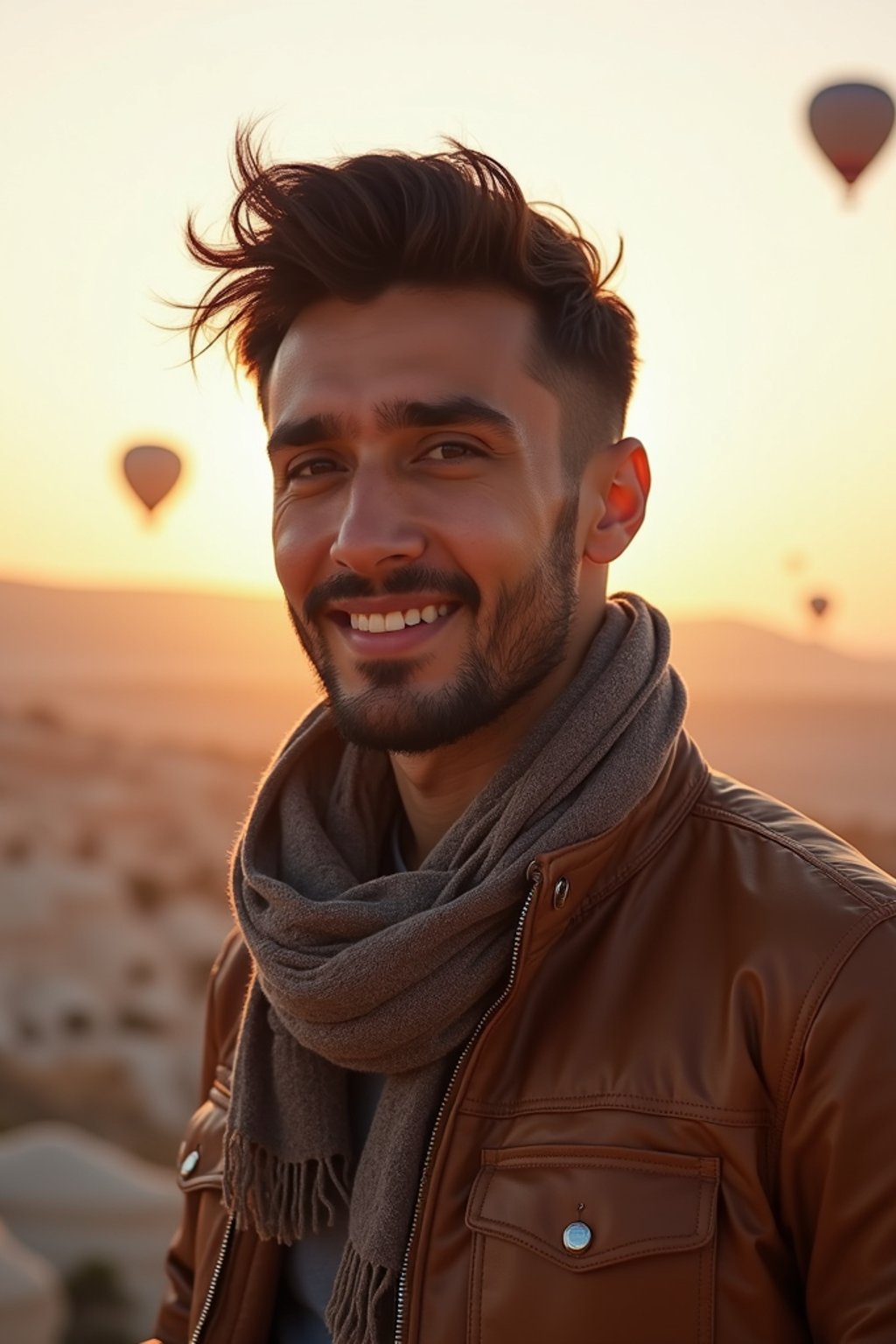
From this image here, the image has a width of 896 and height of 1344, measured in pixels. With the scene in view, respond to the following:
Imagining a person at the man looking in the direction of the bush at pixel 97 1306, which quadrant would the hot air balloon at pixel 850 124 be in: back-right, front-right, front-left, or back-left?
front-right

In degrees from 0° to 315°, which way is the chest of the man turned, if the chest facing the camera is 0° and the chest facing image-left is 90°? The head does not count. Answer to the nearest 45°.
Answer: approximately 45°

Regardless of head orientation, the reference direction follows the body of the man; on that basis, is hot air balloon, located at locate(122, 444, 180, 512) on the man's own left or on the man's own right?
on the man's own right

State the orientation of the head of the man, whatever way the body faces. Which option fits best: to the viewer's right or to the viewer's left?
to the viewer's left

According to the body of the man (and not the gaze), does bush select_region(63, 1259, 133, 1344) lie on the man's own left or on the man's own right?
on the man's own right

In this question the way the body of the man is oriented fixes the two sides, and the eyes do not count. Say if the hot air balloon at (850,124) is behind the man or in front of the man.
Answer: behind

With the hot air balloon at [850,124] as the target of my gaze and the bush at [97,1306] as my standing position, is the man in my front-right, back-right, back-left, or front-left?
back-right
